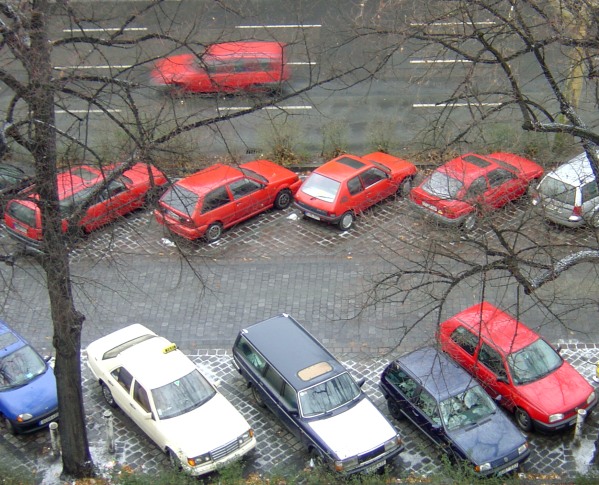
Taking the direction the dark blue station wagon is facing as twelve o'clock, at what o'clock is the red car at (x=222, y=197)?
The red car is roughly at 7 o'clock from the dark blue station wagon.

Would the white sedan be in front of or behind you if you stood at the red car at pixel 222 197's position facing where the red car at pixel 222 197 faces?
behind

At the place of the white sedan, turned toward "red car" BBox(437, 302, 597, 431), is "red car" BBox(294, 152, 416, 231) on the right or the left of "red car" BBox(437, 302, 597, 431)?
left

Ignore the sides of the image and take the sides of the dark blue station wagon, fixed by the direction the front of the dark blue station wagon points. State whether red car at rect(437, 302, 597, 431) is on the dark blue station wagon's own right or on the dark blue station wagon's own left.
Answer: on the dark blue station wagon's own left

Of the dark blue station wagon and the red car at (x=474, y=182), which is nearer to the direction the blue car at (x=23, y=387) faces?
the dark blue station wagon

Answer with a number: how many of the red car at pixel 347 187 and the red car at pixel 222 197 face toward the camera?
0

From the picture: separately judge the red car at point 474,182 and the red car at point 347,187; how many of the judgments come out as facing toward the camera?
0

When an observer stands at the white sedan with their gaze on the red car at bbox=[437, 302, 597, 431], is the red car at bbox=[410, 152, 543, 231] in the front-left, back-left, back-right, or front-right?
front-left

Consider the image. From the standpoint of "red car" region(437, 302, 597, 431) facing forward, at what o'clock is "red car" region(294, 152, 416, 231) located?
"red car" region(294, 152, 416, 231) is roughly at 6 o'clock from "red car" region(437, 302, 597, 431).

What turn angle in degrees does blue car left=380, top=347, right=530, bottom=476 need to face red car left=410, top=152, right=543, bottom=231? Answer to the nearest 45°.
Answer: approximately 135° to its left

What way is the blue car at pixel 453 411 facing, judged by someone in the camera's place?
facing the viewer and to the right of the viewer
